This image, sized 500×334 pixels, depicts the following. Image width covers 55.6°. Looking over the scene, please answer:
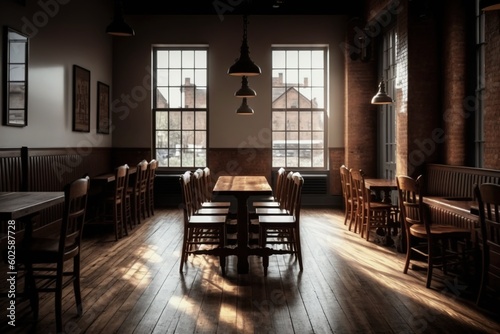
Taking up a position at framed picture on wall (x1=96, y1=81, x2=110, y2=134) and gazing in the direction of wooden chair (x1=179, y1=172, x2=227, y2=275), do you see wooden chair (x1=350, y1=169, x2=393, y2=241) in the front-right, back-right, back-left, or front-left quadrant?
front-left

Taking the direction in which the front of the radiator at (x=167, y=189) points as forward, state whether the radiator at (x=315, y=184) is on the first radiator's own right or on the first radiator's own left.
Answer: on the first radiator's own left

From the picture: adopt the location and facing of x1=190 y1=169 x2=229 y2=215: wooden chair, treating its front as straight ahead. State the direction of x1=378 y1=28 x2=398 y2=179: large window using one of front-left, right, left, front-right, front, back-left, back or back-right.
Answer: front-left

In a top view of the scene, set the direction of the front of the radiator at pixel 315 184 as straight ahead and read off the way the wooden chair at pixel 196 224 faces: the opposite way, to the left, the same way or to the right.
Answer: to the left

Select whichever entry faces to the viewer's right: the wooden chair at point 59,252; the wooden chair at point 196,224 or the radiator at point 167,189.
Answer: the wooden chair at point 196,224

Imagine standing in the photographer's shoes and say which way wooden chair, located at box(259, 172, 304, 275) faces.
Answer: facing to the left of the viewer

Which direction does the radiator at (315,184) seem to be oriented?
toward the camera

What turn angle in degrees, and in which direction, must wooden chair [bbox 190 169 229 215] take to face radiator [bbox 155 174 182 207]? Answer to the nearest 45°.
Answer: approximately 90° to its left

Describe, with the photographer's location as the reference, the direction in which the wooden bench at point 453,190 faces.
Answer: facing the viewer and to the left of the viewer

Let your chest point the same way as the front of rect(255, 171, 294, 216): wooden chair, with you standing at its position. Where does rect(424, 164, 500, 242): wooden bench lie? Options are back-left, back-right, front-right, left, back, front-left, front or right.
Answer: back

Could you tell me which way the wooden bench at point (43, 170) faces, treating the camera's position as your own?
facing the viewer and to the right of the viewer

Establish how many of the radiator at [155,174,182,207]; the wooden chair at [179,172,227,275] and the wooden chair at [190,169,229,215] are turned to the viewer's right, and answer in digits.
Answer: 2

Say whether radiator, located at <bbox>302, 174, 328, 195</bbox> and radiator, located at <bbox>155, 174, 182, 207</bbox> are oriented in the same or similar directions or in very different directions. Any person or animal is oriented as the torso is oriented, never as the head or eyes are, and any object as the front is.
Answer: same or similar directions

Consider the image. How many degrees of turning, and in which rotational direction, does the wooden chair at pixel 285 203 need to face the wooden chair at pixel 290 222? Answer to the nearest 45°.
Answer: approximately 90° to its left

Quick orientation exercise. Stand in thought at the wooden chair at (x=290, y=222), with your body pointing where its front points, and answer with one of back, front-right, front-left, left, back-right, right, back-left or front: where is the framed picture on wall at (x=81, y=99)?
front-right

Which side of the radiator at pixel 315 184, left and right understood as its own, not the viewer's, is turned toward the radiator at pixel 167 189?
right

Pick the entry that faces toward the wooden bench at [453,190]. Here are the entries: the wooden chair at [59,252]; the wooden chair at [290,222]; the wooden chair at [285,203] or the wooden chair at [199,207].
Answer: the wooden chair at [199,207]

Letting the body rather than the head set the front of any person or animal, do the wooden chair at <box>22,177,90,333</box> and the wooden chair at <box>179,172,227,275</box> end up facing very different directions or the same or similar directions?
very different directions

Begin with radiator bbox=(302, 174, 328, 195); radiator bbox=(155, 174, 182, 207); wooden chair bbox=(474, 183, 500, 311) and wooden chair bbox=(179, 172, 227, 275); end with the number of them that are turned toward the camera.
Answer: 2

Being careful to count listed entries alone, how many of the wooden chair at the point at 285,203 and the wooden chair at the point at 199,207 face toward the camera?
0
